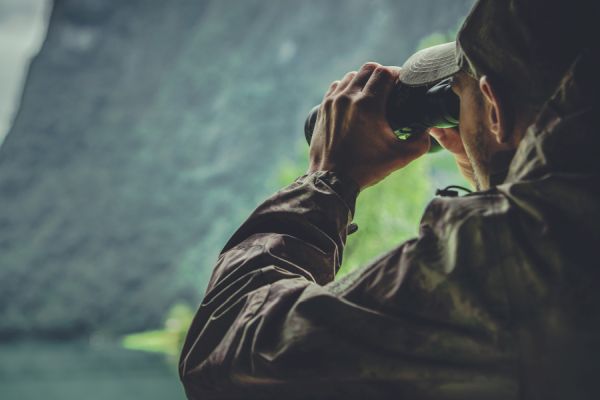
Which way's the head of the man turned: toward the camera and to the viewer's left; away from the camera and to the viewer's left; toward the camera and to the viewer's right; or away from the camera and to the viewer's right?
away from the camera and to the viewer's left

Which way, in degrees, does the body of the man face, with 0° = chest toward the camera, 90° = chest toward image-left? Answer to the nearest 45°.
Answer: approximately 135°
